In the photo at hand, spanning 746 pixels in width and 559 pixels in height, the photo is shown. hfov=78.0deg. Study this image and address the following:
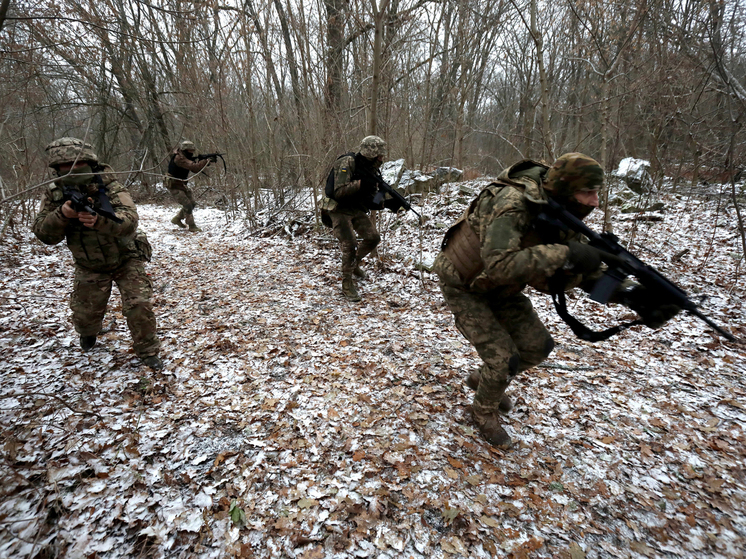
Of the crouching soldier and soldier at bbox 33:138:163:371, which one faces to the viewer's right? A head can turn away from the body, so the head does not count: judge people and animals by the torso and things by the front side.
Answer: the crouching soldier

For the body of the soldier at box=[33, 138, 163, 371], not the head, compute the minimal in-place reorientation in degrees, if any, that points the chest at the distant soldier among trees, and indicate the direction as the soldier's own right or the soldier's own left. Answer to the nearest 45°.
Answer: approximately 180°

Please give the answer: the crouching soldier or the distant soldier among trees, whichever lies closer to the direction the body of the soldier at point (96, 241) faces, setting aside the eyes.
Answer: the crouching soldier

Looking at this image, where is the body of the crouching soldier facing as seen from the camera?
to the viewer's right

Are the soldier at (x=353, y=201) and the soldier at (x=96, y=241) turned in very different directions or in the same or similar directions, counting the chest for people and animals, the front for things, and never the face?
same or similar directions

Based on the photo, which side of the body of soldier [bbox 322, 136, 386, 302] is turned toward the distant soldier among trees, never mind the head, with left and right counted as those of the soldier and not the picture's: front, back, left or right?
back

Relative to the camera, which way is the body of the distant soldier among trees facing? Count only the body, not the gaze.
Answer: to the viewer's right

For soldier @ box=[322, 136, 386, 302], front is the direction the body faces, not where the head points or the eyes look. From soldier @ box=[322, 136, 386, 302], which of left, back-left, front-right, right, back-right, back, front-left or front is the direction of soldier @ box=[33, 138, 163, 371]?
right

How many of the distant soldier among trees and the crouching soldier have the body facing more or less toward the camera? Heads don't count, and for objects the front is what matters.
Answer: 0

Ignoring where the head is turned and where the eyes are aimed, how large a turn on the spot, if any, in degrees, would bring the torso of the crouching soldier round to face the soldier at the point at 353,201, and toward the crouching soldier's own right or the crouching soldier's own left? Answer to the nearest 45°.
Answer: approximately 135° to the crouching soldier's own left

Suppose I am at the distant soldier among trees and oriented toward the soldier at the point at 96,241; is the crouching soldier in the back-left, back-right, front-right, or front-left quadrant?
front-left

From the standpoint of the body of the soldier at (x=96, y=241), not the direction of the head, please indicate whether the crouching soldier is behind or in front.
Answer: in front

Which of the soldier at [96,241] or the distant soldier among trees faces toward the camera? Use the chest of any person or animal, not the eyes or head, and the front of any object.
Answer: the soldier

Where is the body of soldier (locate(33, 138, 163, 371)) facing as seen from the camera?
toward the camera

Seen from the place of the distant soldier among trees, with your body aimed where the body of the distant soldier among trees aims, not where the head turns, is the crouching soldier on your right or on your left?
on your right

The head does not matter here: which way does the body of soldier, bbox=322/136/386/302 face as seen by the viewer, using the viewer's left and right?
facing the viewer and to the right of the viewer
